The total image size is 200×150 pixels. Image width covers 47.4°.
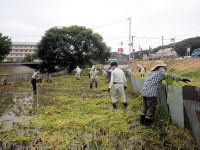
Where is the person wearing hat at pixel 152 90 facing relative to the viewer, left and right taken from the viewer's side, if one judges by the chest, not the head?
facing away from the viewer and to the right of the viewer
